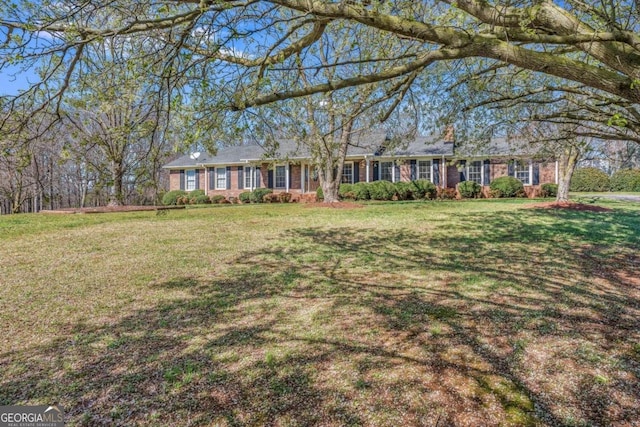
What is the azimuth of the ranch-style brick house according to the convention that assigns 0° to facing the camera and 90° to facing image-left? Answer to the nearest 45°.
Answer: approximately 0°

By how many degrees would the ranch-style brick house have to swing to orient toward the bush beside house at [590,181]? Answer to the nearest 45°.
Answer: approximately 135° to its left

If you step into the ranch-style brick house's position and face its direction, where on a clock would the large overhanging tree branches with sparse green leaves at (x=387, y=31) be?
The large overhanging tree branches with sparse green leaves is roughly at 12 o'clock from the ranch-style brick house.

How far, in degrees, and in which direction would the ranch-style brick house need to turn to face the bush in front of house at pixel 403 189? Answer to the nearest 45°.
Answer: approximately 45° to its left

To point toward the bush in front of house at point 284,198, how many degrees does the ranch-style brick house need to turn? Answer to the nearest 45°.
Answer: approximately 90° to its right
